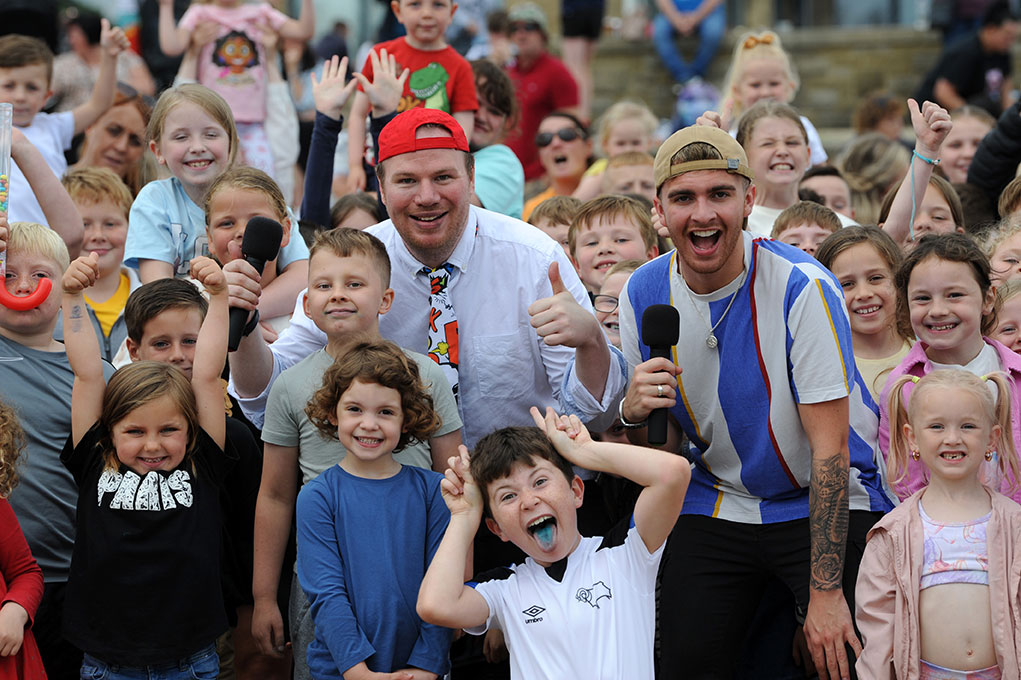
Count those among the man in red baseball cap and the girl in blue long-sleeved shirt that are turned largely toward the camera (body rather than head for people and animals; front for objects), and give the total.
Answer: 2

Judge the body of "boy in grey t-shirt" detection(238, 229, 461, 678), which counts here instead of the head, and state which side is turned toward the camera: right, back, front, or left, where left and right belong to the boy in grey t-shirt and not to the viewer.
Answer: front

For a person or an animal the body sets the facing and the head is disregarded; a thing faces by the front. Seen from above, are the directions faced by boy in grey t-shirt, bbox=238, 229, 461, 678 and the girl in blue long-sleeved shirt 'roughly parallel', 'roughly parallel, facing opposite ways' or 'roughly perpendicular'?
roughly parallel

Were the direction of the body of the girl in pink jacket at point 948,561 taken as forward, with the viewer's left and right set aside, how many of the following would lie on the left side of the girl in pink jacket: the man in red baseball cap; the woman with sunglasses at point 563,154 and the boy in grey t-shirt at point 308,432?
0

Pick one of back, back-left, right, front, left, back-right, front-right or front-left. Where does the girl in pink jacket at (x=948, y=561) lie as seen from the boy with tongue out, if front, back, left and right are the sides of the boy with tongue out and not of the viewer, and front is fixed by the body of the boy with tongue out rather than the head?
left

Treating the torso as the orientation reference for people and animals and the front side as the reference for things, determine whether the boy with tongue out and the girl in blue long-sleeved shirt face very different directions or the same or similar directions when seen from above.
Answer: same or similar directions

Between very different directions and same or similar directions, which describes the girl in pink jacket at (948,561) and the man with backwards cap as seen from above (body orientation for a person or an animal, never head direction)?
same or similar directions

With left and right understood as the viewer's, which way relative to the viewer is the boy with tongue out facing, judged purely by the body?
facing the viewer

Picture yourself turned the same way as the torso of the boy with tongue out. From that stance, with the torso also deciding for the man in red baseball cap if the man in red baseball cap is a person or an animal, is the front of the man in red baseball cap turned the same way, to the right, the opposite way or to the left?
the same way

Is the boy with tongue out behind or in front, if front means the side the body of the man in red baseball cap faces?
in front

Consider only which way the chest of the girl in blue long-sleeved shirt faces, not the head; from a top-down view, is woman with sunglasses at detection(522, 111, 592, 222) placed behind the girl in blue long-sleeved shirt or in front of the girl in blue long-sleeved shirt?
behind

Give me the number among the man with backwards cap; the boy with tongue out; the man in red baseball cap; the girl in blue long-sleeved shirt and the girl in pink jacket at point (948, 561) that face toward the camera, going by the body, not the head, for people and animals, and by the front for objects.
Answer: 5

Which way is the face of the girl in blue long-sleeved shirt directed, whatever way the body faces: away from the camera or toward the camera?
toward the camera

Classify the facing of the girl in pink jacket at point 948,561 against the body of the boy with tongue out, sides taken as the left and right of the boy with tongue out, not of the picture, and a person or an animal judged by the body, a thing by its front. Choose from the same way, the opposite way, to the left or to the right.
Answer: the same way

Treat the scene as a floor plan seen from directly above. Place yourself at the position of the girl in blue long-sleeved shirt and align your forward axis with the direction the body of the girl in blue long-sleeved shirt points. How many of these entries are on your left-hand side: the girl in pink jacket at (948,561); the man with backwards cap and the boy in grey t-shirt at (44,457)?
2

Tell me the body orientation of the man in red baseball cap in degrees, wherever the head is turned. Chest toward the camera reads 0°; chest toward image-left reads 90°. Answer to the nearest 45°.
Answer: approximately 0°
